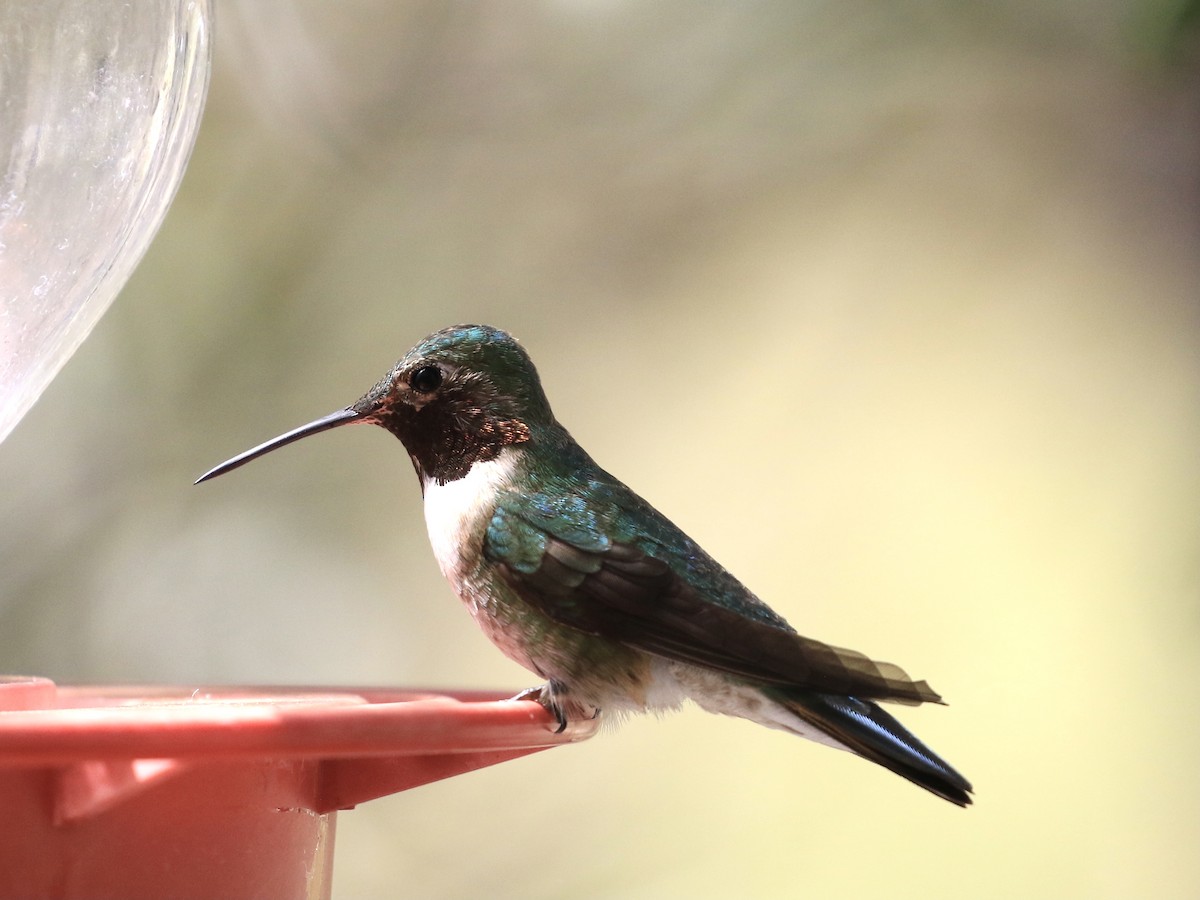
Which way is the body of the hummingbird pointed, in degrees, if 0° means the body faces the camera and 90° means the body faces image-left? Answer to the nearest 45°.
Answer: approximately 90°
